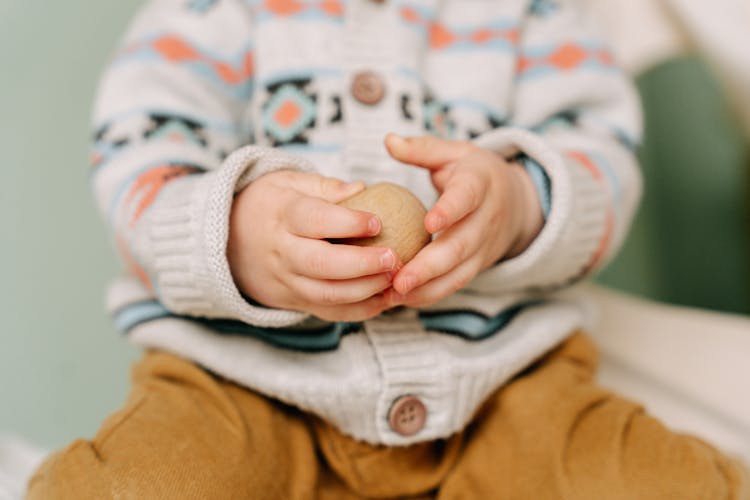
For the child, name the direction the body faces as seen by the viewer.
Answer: toward the camera
